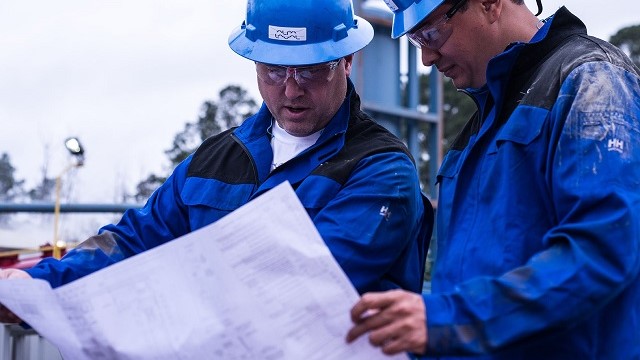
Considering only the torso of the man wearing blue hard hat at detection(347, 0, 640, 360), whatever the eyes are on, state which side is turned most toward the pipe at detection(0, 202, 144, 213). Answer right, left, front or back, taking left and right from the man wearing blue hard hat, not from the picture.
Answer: right

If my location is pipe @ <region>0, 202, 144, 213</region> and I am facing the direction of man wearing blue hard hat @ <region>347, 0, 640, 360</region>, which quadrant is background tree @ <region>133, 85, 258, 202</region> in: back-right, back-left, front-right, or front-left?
back-left

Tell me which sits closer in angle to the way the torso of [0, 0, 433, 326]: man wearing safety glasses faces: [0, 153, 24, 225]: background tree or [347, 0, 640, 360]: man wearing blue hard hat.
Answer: the man wearing blue hard hat

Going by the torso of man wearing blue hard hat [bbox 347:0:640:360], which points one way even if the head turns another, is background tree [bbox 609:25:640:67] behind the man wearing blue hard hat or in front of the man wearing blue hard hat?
behind

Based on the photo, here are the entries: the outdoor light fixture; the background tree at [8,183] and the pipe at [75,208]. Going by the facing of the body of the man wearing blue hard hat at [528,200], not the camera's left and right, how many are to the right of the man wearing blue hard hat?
3

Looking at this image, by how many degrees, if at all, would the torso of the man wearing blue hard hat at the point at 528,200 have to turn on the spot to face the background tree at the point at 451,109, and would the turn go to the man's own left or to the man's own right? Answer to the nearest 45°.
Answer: approximately 135° to the man's own right

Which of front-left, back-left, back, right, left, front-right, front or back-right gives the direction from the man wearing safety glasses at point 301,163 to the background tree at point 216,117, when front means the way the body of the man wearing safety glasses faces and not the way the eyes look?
back-right
